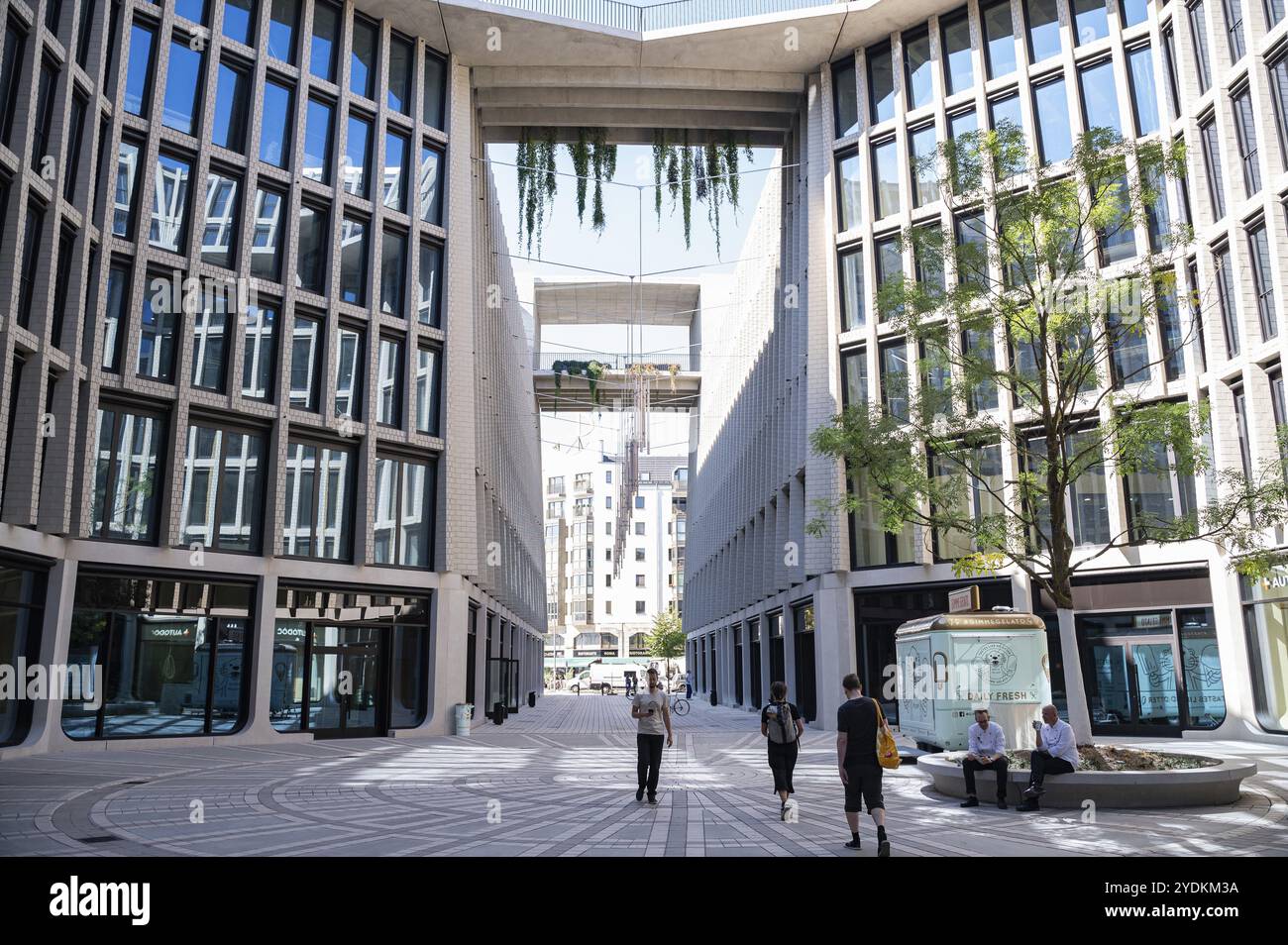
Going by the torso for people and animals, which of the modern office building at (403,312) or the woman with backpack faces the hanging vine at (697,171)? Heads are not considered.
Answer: the woman with backpack

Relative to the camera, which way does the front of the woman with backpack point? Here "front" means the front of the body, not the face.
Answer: away from the camera

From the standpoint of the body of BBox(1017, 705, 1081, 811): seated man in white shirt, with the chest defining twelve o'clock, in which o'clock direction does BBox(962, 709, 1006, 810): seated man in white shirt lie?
BBox(962, 709, 1006, 810): seated man in white shirt is roughly at 2 o'clock from BBox(1017, 705, 1081, 811): seated man in white shirt.

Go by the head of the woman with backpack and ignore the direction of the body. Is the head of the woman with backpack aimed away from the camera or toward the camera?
away from the camera

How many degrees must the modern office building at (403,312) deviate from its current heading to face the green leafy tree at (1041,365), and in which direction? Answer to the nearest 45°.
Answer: approximately 45° to its left

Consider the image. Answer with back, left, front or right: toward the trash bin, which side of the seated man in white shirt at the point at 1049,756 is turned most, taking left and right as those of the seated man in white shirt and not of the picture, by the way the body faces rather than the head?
right

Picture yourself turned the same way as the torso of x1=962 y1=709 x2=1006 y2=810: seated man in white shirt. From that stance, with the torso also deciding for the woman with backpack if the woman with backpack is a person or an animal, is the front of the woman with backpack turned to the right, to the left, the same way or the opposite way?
the opposite way

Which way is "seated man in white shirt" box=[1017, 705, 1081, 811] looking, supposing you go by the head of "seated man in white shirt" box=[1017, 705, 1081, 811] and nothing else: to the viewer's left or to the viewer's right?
to the viewer's left

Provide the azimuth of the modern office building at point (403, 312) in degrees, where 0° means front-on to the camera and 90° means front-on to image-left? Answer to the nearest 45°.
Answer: approximately 0°

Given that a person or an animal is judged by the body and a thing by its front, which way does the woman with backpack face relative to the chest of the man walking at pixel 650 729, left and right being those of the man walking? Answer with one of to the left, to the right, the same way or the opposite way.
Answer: the opposite way
